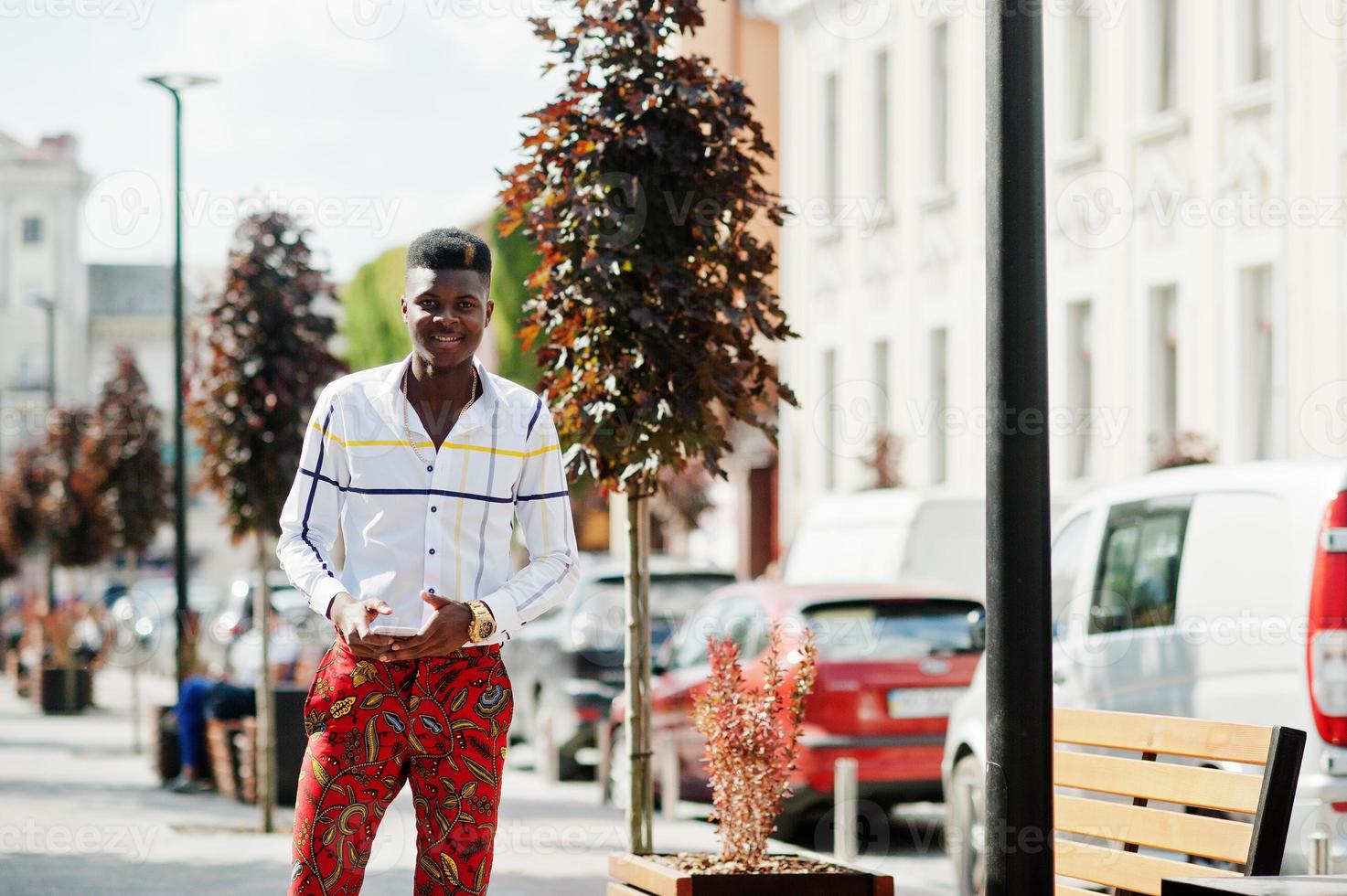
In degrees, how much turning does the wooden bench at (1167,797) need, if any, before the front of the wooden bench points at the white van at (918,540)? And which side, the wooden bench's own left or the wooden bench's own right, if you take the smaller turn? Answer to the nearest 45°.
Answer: approximately 135° to the wooden bench's own right

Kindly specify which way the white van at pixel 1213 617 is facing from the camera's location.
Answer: facing away from the viewer and to the left of the viewer

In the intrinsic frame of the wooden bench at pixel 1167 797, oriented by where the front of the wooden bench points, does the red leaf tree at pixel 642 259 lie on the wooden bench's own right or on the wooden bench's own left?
on the wooden bench's own right

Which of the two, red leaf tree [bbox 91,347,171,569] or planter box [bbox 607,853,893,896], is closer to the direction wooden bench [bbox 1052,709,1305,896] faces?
the planter box

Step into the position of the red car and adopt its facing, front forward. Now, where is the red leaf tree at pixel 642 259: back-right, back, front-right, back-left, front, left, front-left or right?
back-left

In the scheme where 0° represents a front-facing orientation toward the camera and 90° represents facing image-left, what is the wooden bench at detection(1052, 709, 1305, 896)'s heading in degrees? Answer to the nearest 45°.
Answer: approximately 45°
